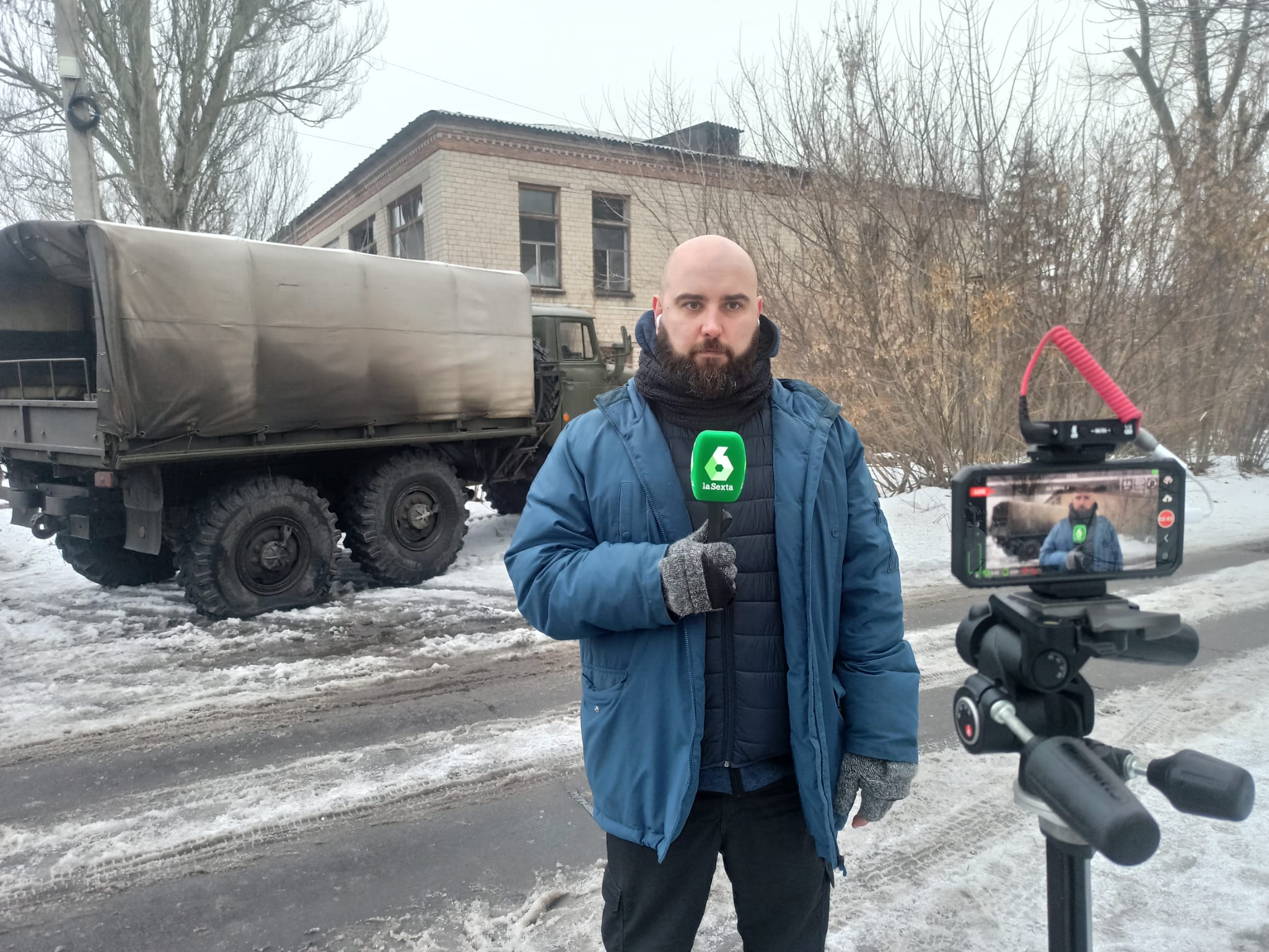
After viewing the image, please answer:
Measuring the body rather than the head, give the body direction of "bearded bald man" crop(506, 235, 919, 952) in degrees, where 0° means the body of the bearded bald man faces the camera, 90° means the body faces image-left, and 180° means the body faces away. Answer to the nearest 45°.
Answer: approximately 0°

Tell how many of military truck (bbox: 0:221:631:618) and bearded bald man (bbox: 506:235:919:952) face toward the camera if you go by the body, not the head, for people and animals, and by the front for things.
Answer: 1

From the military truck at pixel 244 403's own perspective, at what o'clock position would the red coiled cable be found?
The red coiled cable is roughly at 4 o'clock from the military truck.

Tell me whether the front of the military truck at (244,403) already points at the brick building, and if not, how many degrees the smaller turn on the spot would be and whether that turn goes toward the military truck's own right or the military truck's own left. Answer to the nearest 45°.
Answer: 0° — it already faces it

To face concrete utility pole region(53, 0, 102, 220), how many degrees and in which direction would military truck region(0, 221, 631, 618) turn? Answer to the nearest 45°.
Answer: approximately 90° to its left

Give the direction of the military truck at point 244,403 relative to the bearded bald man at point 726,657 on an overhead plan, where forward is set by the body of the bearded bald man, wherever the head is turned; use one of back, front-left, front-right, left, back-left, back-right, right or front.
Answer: back-right

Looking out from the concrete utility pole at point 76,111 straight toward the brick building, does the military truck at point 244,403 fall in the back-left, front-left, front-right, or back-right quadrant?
back-right

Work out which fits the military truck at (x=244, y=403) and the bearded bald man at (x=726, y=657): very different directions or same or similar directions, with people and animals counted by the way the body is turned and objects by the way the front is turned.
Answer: very different directions

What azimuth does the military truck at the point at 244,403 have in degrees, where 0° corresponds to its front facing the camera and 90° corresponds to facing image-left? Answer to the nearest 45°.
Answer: approximately 225°

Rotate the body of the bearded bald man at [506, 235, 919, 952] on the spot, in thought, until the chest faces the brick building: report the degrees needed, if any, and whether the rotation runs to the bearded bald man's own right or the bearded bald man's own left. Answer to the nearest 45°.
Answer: approximately 180°

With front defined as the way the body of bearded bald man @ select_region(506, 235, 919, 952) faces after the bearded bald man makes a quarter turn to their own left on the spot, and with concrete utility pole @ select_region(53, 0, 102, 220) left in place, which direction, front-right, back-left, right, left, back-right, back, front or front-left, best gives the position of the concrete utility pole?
back-left

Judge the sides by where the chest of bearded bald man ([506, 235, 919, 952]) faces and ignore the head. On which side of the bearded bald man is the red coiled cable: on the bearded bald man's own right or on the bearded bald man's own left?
on the bearded bald man's own left
